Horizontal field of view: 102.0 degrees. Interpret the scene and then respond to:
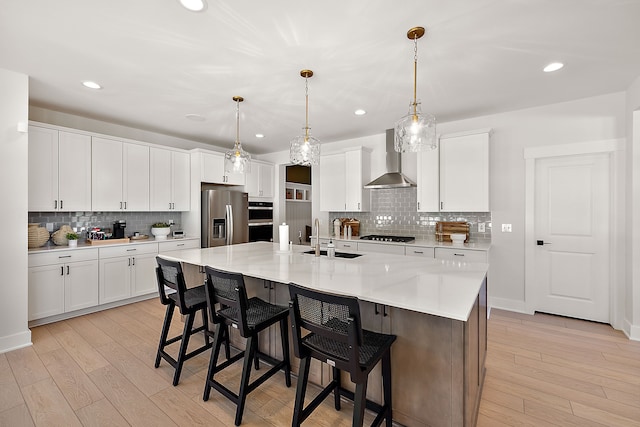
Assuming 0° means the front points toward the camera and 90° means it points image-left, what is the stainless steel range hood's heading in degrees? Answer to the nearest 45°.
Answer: approximately 45°

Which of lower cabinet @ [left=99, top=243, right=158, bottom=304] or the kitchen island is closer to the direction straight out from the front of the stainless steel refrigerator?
the kitchen island

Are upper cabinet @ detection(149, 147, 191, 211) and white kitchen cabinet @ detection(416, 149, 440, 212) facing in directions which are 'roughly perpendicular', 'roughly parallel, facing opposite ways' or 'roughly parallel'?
roughly perpendicular

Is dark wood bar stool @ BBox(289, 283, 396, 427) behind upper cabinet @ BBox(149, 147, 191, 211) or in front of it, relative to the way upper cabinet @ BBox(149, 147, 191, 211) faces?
in front

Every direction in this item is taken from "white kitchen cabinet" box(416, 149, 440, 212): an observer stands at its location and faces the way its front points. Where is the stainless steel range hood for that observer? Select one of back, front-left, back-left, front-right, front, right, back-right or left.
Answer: right

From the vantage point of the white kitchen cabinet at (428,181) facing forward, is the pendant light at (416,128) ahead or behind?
ahead

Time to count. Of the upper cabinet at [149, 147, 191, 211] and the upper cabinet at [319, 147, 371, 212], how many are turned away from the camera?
0

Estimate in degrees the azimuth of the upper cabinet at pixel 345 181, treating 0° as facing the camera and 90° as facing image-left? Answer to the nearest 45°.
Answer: approximately 45°

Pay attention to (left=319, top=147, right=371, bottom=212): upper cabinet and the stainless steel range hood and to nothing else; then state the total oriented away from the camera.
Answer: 0
